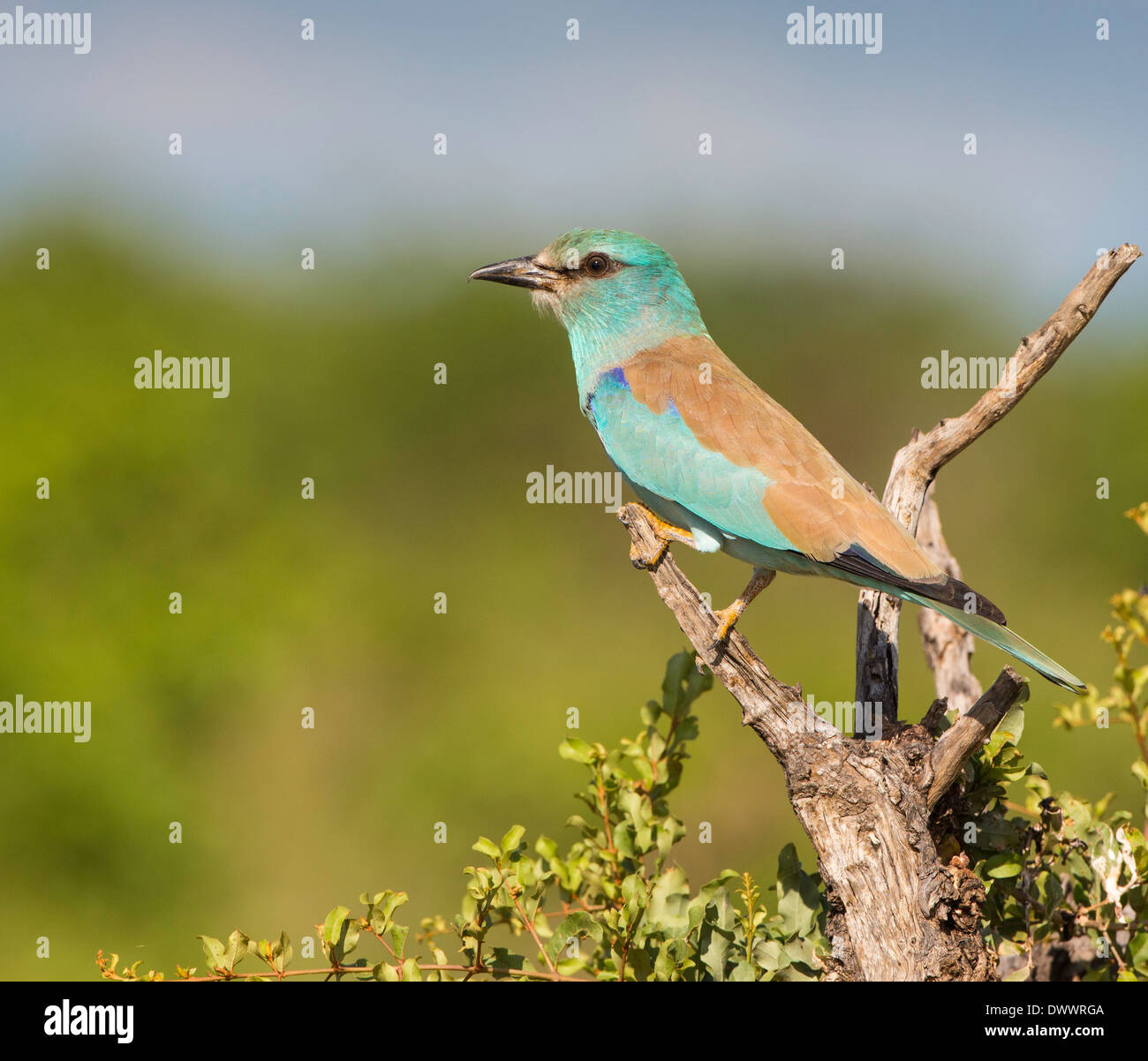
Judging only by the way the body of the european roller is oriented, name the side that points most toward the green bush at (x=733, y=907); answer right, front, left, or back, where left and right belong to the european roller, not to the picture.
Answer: left

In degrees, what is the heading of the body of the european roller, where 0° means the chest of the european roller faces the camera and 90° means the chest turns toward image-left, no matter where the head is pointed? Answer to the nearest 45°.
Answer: approximately 90°
